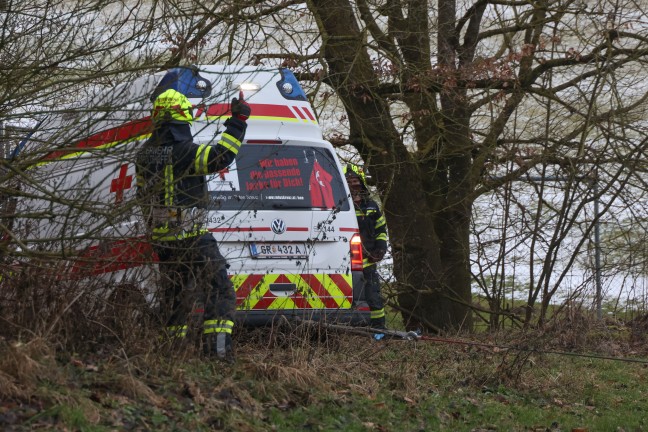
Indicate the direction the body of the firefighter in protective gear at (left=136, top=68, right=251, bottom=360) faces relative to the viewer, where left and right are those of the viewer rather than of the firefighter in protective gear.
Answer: facing away from the viewer and to the right of the viewer

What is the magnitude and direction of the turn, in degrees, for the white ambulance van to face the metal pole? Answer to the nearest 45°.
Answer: approximately 90° to its right

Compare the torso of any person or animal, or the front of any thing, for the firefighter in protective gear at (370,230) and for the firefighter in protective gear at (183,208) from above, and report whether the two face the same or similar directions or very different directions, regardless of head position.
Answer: very different directions

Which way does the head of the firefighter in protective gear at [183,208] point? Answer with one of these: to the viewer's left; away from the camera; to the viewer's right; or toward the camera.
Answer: away from the camera

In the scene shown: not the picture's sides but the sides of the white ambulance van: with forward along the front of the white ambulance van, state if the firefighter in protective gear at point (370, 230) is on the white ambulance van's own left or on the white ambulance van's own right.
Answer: on the white ambulance van's own right

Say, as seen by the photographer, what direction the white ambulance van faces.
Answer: facing away from the viewer and to the left of the viewer

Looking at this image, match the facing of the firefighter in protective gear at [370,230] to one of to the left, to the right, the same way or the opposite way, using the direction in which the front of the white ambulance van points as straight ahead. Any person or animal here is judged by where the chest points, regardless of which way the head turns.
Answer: to the left

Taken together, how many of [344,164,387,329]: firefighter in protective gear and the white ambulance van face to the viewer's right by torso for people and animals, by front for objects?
0
